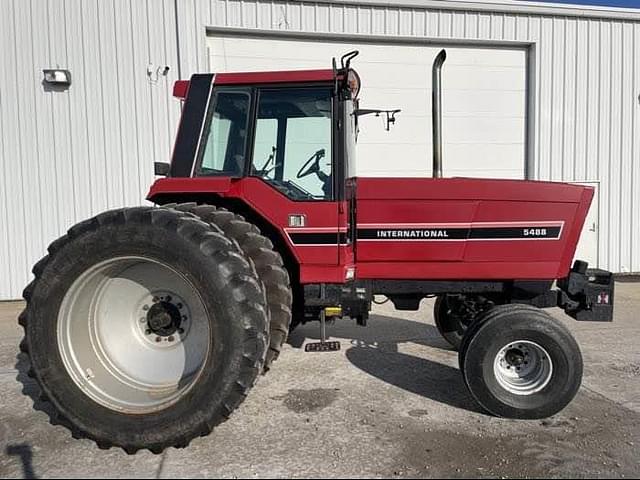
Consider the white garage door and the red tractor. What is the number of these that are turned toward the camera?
1

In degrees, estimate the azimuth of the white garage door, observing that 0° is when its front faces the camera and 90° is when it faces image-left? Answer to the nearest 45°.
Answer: approximately 0°

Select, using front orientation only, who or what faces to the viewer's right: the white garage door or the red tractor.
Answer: the red tractor

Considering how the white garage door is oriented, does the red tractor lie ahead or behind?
ahead

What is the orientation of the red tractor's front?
to the viewer's right

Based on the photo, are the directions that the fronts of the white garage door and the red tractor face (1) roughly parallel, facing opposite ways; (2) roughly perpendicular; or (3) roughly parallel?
roughly perpendicular

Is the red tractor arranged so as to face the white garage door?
no
